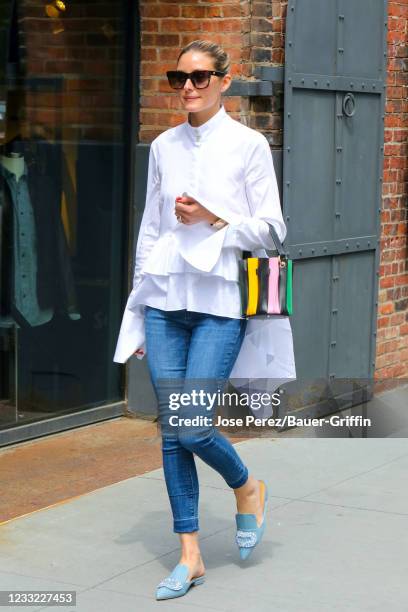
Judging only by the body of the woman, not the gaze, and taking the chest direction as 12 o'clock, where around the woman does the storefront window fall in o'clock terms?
The storefront window is roughly at 4 o'clock from the woman.

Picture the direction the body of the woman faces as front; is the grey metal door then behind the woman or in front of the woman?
behind

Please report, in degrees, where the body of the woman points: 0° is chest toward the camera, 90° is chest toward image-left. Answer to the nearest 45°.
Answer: approximately 45°
